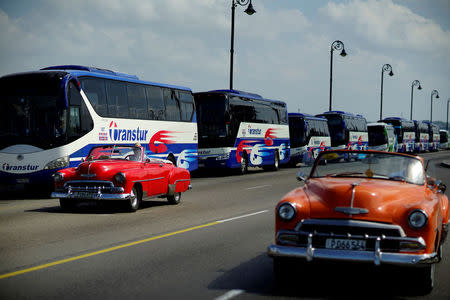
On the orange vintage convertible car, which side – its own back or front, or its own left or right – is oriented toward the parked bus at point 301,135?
back

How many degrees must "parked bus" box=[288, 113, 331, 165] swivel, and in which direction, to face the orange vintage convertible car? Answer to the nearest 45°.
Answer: approximately 45° to its left

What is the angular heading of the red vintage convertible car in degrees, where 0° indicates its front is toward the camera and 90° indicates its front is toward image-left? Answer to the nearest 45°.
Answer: approximately 45°

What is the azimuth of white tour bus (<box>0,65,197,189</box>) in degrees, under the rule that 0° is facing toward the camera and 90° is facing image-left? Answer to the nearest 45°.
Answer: approximately 45°

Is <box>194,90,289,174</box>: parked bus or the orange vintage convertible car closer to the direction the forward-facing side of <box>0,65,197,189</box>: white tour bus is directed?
the orange vintage convertible car
